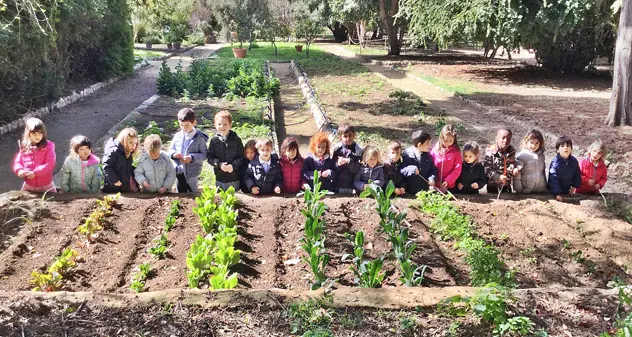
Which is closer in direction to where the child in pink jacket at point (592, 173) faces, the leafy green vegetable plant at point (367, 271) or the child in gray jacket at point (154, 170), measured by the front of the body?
the leafy green vegetable plant

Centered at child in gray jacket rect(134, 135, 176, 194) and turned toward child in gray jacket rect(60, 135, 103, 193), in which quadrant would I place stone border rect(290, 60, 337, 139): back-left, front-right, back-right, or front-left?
back-right

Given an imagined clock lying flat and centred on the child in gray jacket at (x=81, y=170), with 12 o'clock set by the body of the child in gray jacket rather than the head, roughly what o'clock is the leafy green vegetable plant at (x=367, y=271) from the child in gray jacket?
The leafy green vegetable plant is roughly at 11 o'clock from the child in gray jacket.

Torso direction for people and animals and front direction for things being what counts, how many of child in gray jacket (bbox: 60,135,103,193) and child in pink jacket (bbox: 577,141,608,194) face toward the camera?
2

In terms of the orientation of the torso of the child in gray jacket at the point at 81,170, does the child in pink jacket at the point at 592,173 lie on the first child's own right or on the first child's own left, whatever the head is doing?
on the first child's own left

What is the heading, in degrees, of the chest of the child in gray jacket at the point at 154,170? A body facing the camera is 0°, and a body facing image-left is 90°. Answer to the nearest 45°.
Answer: approximately 0°

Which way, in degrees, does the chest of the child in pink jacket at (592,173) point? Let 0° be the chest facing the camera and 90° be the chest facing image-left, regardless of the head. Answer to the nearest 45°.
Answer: approximately 0°

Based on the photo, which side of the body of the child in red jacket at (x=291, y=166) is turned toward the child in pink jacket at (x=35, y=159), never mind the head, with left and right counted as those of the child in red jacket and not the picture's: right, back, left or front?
right
